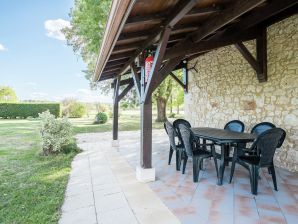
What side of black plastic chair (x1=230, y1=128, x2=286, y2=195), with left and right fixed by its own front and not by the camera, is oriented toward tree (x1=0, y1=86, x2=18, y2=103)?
front

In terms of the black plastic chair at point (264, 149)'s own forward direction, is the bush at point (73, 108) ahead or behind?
ahead

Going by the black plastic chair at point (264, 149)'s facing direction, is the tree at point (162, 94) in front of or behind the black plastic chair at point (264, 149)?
in front

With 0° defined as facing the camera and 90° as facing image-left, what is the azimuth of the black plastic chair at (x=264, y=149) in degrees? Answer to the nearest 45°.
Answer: approximately 135°

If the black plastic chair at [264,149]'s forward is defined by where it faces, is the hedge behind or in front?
in front

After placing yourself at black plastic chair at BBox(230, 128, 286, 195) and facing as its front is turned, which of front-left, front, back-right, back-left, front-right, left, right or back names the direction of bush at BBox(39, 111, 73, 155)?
front-left
